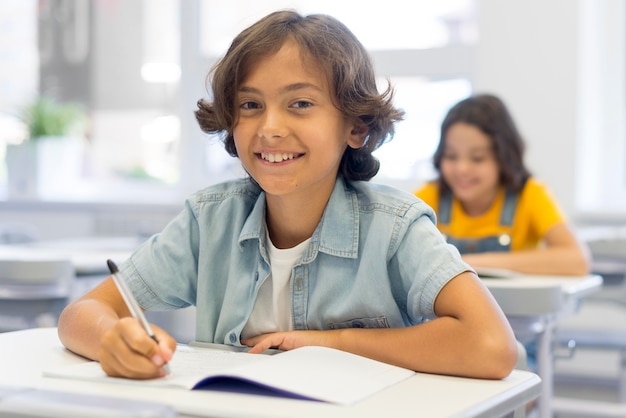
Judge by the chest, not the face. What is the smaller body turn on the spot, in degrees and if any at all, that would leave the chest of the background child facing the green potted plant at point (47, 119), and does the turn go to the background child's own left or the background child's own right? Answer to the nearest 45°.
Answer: approximately 90° to the background child's own right

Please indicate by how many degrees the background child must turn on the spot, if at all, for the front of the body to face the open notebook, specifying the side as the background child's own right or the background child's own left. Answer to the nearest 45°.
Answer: approximately 45° to the background child's own left

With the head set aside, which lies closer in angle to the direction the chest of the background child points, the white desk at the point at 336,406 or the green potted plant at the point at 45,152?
the white desk

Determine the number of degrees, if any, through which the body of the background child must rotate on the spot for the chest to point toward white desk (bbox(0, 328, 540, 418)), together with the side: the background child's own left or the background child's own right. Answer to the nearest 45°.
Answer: approximately 45° to the background child's own left

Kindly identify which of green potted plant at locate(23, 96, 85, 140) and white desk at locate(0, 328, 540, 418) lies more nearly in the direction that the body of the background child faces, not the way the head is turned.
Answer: the white desk

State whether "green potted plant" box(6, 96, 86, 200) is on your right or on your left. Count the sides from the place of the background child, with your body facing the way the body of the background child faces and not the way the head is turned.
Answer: on your right

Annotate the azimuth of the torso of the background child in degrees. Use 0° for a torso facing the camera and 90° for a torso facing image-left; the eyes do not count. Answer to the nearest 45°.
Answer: approximately 45°

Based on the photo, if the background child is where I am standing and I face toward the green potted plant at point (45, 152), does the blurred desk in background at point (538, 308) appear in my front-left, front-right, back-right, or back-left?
back-left

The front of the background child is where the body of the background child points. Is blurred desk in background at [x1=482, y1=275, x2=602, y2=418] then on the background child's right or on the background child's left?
on the background child's left

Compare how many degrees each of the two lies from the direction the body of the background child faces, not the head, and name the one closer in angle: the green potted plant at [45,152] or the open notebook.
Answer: the open notebook
